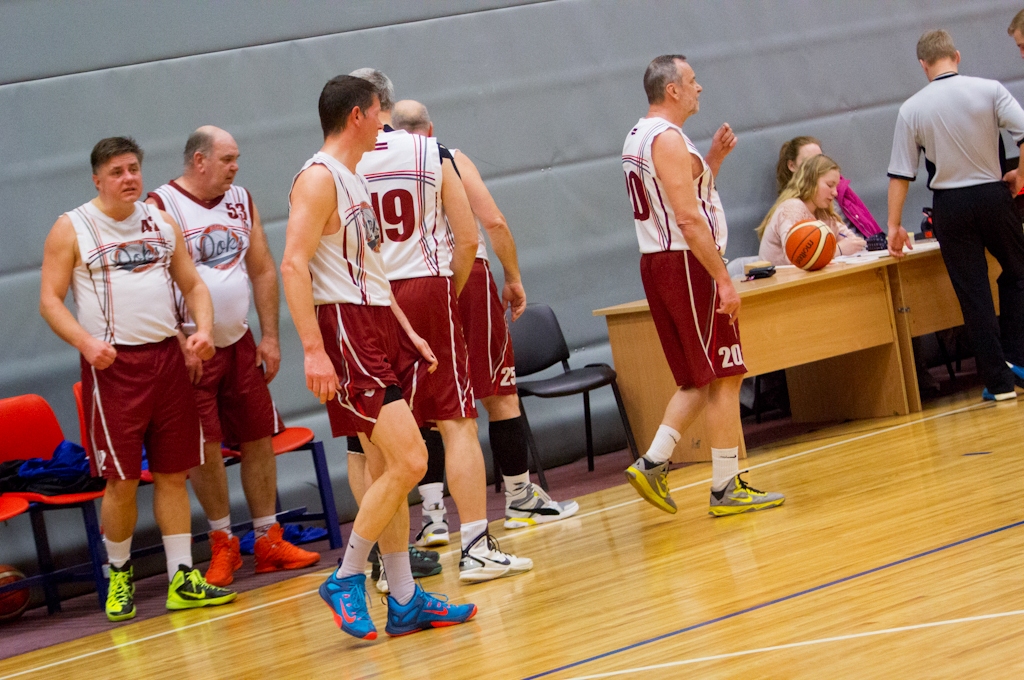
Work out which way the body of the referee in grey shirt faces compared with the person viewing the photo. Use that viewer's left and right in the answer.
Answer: facing away from the viewer

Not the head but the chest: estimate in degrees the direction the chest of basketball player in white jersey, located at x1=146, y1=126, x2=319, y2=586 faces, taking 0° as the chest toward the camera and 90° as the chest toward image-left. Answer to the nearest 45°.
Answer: approximately 315°

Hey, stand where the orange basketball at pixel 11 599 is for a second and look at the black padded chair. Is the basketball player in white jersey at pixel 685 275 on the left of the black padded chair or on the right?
right

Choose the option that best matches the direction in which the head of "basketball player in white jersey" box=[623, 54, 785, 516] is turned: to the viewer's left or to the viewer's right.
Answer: to the viewer's right

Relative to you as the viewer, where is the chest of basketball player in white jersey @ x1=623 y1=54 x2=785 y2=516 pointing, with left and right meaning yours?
facing to the right of the viewer

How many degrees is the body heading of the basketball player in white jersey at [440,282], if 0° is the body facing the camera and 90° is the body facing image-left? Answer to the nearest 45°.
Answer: approximately 225°
